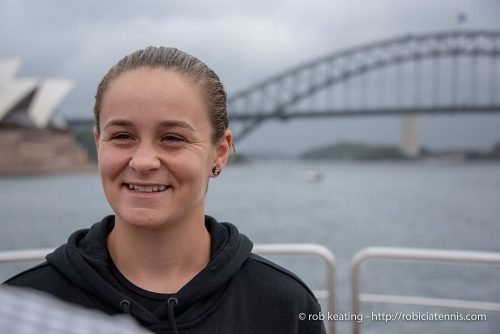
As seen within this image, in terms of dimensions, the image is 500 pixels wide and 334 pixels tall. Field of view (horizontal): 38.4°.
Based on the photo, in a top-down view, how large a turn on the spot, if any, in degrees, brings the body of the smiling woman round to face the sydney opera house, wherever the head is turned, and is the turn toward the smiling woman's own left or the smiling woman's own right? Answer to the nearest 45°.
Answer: approximately 180°

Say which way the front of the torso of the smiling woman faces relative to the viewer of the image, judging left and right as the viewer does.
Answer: facing the viewer
